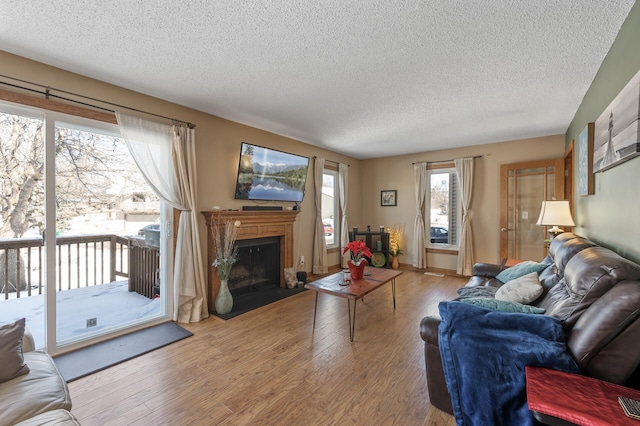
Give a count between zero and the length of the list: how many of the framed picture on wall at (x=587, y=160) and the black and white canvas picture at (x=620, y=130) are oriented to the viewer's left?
2

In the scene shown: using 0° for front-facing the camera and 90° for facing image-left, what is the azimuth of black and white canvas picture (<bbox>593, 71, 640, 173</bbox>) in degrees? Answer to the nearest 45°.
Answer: approximately 90°

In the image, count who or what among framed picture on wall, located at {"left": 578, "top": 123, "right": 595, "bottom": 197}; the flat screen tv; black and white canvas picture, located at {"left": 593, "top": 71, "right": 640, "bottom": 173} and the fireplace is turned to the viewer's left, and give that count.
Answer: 2

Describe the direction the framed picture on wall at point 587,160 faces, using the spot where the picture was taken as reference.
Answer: facing to the left of the viewer

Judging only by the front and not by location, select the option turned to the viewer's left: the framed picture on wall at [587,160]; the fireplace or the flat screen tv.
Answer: the framed picture on wall

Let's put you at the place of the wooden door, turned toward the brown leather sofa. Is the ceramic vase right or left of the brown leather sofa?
right

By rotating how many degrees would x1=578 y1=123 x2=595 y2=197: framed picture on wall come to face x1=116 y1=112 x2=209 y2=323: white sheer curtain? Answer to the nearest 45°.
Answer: approximately 45° to its left
